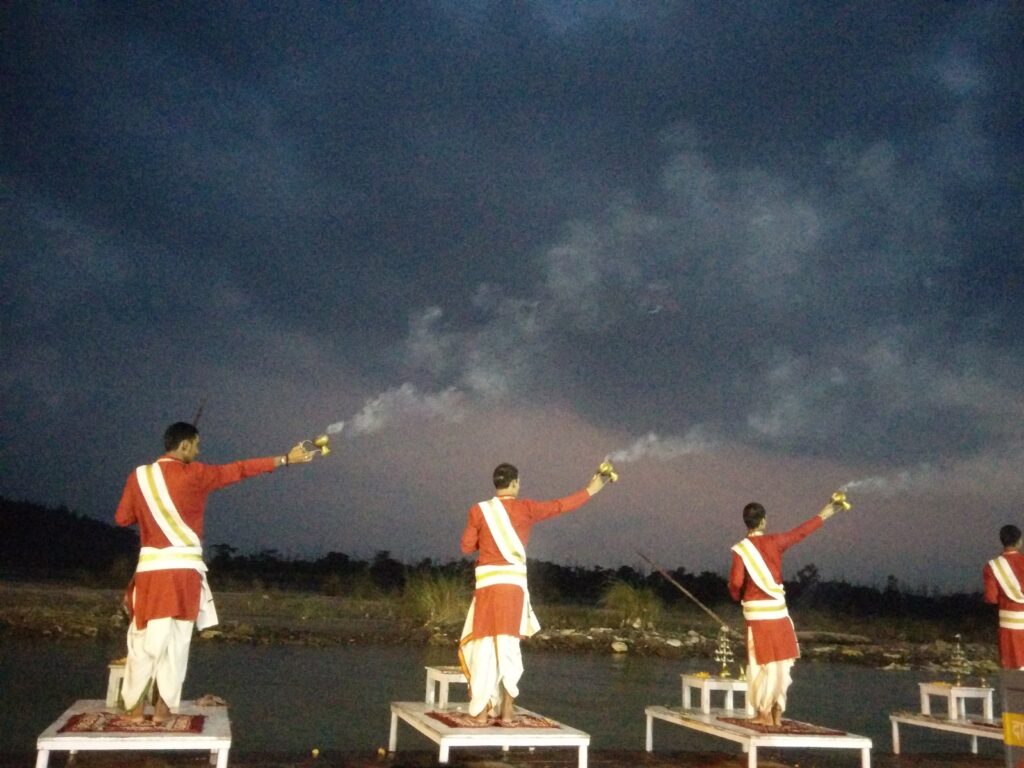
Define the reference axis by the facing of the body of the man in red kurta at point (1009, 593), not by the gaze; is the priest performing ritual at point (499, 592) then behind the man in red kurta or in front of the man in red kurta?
behind

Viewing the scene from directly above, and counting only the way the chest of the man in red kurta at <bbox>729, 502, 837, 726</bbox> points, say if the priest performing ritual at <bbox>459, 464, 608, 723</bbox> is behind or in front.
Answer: behind

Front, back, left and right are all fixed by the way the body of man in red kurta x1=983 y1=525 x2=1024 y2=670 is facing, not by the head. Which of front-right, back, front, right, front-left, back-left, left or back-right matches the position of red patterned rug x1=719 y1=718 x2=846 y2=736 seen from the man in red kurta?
back-left

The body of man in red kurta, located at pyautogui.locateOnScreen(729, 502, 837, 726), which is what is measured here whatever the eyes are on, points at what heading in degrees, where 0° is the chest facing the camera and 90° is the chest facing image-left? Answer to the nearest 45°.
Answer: approximately 225°

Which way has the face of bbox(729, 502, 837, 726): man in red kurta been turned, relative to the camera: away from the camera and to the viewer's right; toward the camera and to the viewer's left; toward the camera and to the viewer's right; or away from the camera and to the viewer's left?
away from the camera and to the viewer's right

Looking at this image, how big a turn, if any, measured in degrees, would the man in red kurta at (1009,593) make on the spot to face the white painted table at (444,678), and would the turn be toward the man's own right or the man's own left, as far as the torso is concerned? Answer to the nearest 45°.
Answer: approximately 135° to the man's own left

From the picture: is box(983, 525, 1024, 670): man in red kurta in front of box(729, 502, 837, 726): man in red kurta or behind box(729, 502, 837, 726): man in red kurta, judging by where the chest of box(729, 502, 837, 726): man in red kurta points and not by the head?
in front
